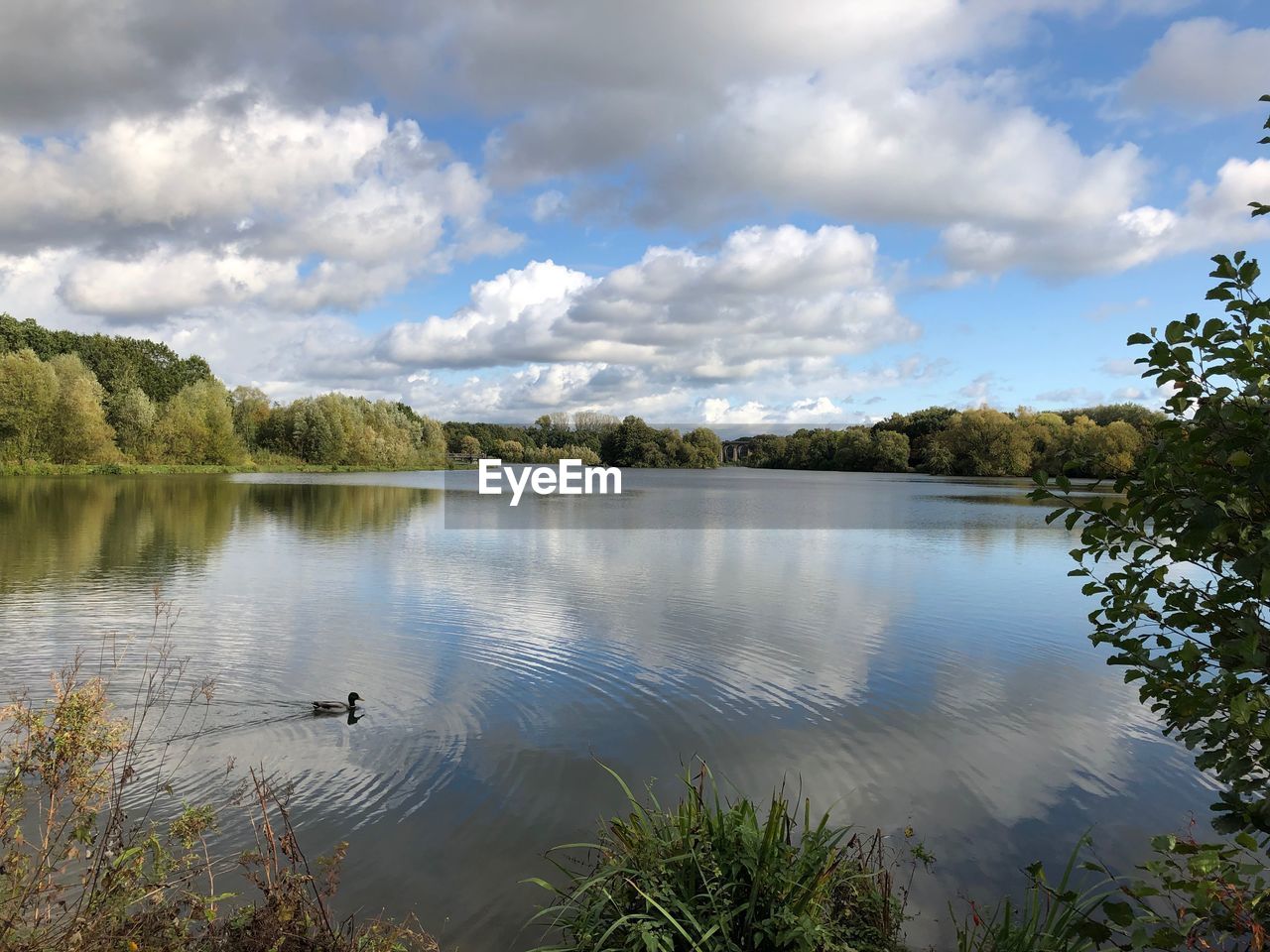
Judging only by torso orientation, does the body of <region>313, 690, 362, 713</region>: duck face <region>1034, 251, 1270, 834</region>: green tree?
no

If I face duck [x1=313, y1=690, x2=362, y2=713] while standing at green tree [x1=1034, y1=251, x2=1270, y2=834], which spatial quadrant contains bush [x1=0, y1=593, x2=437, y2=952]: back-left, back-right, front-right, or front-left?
front-left

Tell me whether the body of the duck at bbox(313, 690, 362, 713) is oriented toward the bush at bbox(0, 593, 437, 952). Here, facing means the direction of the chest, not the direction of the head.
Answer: no

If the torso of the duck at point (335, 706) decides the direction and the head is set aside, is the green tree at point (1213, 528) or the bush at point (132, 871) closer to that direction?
the green tree

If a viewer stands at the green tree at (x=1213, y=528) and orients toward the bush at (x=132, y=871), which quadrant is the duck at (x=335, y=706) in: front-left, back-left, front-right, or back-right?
front-right

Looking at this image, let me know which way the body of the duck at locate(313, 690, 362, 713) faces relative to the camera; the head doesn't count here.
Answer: to the viewer's right
